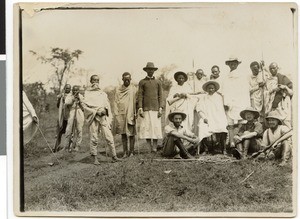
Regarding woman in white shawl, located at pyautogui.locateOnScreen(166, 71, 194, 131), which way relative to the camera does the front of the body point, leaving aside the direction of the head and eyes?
toward the camera
